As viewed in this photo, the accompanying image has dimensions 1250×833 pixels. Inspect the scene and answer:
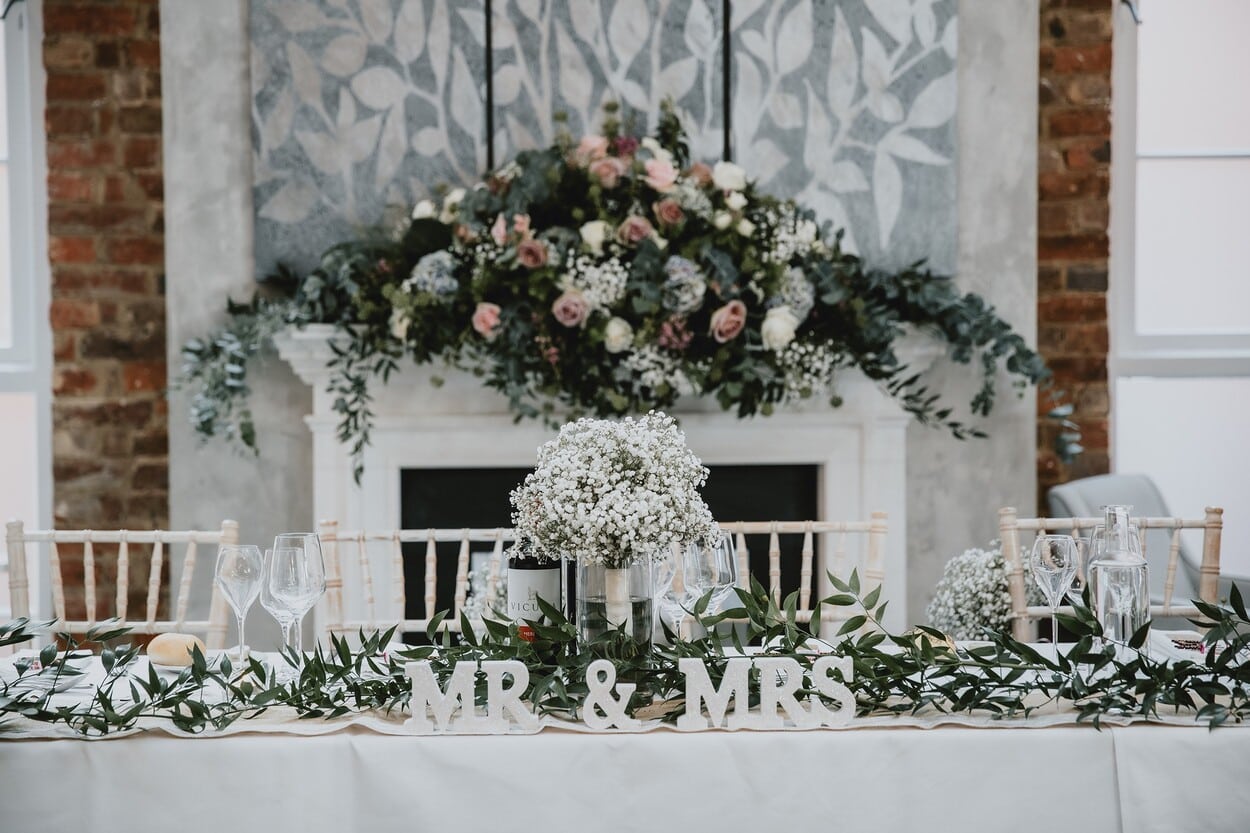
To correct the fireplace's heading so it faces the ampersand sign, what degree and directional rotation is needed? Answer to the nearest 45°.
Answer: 0° — it already faces it

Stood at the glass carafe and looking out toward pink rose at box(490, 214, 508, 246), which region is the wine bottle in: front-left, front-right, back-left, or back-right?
front-left

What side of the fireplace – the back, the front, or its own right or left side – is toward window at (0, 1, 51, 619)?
right

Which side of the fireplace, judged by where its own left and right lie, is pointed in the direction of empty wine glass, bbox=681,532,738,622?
front

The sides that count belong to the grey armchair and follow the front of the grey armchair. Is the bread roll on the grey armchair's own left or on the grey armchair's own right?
on the grey armchair's own right

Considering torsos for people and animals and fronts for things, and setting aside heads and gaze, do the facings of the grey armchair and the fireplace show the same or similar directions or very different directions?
same or similar directions

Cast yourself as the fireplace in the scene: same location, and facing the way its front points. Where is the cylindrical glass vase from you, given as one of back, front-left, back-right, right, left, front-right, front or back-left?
front

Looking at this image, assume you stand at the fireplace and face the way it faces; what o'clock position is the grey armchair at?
The grey armchair is roughly at 9 o'clock from the fireplace.

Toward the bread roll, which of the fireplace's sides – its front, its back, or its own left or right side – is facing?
front

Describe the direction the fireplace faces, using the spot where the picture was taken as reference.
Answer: facing the viewer

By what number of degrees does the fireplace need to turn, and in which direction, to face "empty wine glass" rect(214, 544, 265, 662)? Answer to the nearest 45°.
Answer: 0° — it already faces it
